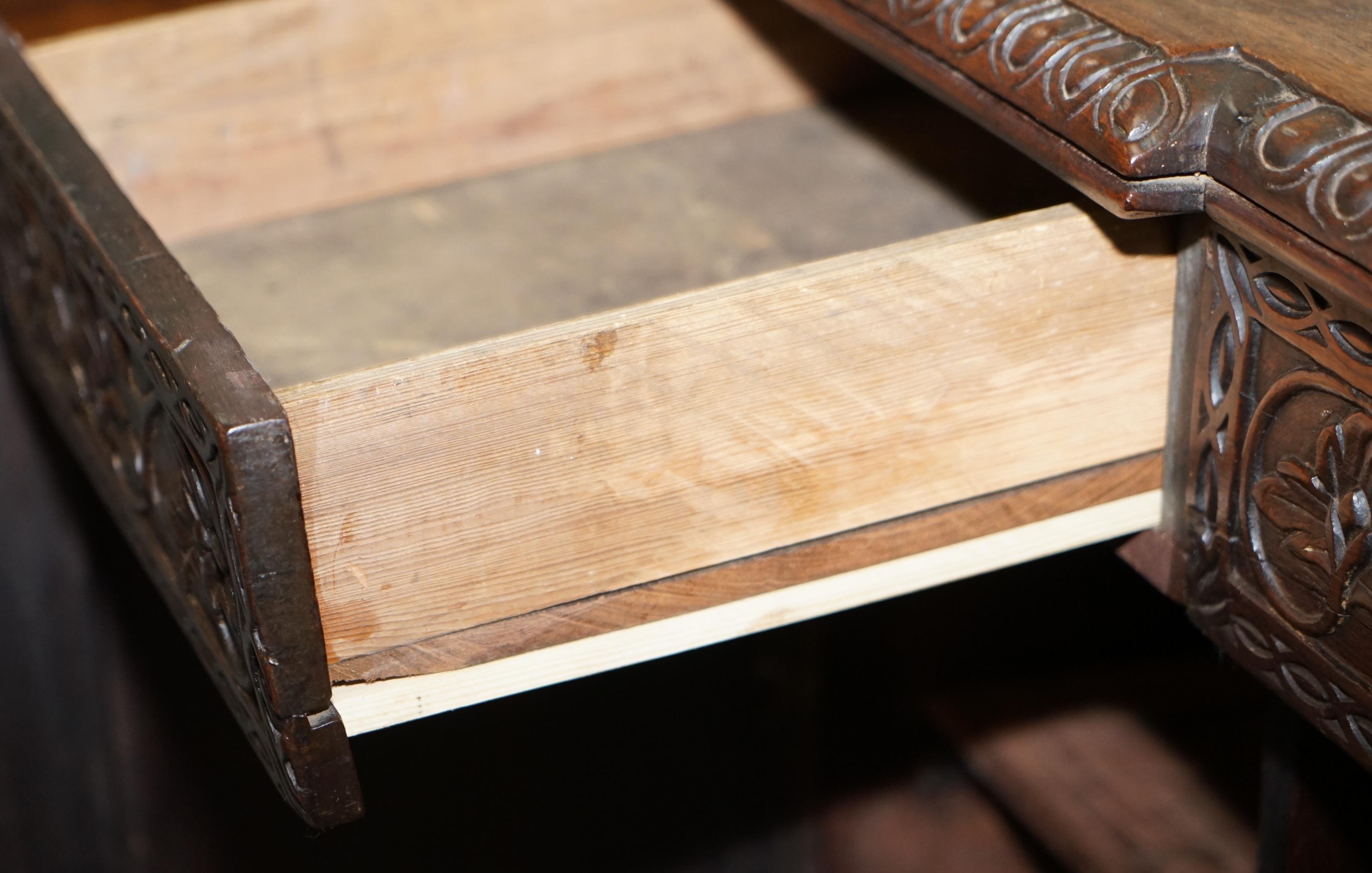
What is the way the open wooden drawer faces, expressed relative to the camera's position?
facing the viewer and to the left of the viewer
